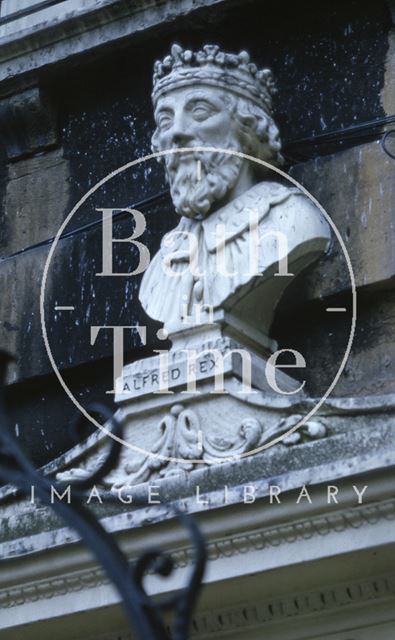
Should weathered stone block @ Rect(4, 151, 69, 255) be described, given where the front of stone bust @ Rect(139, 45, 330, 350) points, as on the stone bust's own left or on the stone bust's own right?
on the stone bust's own right

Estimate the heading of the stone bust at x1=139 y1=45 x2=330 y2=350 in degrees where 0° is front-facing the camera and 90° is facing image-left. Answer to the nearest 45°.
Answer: approximately 45°

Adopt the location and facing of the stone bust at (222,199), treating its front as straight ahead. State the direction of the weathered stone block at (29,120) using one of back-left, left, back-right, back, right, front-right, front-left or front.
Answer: right

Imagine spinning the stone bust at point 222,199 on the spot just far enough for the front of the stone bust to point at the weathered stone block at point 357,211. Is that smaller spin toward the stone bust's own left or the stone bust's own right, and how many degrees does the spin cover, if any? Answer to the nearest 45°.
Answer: approximately 135° to the stone bust's own left
